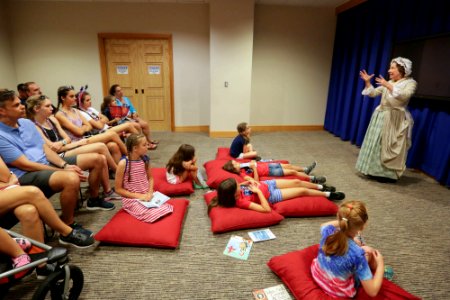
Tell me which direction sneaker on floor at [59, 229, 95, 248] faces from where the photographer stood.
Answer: facing to the right of the viewer

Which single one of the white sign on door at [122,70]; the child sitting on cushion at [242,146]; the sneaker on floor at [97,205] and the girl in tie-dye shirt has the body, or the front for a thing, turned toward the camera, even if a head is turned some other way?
the white sign on door

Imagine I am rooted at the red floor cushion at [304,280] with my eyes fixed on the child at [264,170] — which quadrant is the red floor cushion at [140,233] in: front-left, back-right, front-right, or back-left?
front-left

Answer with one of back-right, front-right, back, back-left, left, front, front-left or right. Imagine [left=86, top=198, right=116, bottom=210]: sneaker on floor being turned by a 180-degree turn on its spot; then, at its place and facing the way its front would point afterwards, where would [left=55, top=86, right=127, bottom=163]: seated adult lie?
right

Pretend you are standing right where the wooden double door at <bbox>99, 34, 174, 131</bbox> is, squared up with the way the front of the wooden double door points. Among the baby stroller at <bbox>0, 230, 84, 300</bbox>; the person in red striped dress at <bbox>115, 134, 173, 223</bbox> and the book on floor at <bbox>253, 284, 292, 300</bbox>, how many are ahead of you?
3

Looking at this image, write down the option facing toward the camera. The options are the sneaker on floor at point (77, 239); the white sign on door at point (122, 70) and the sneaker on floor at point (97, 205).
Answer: the white sign on door

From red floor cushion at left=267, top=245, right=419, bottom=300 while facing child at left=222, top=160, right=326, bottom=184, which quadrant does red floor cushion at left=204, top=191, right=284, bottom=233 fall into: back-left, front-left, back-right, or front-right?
front-left

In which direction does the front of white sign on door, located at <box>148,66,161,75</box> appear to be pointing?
toward the camera

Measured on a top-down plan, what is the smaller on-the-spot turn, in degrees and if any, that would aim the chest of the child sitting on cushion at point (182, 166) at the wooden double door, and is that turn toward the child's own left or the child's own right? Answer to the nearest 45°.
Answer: approximately 90° to the child's own left

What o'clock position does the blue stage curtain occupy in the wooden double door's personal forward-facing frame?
The blue stage curtain is roughly at 10 o'clock from the wooden double door.

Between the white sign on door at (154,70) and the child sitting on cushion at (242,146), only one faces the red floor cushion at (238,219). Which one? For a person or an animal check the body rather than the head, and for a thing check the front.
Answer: the white sign on door

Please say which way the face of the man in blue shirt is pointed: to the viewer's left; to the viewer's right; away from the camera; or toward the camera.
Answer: to the viewer's right

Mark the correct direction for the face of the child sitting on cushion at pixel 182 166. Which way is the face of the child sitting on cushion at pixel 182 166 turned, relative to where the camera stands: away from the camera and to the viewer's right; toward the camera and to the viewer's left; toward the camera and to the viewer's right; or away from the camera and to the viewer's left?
away from the camera and to the viewer's right

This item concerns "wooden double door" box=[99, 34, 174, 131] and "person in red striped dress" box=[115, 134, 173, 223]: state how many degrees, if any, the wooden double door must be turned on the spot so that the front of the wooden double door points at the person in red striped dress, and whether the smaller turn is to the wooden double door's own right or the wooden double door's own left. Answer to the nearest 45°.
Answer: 0° — it already faces them

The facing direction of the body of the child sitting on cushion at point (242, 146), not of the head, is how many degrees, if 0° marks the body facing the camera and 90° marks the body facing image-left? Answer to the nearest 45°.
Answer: approximately 270°

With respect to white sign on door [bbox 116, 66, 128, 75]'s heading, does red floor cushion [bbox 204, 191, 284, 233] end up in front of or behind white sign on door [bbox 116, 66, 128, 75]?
in front

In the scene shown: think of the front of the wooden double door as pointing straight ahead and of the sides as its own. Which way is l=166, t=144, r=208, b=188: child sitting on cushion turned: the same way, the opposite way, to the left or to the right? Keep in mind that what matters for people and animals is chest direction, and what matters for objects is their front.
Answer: to the left

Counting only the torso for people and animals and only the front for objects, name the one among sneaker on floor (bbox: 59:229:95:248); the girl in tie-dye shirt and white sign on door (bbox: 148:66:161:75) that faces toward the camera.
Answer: the white sign on door

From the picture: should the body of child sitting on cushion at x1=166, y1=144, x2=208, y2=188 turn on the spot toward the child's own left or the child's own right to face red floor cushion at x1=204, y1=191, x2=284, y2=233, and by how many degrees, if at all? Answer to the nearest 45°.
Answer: approximately 45° to the child's own right

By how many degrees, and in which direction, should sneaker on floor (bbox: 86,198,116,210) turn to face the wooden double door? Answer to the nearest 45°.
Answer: approximately 90° to its left

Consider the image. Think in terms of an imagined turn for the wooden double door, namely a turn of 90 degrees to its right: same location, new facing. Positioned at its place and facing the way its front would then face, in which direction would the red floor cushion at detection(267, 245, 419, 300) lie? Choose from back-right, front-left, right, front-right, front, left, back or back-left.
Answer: left

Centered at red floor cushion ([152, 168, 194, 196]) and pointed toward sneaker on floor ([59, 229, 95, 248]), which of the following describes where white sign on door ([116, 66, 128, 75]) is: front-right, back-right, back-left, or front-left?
back-right

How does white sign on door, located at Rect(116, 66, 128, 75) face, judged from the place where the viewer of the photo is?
facing the viewer
